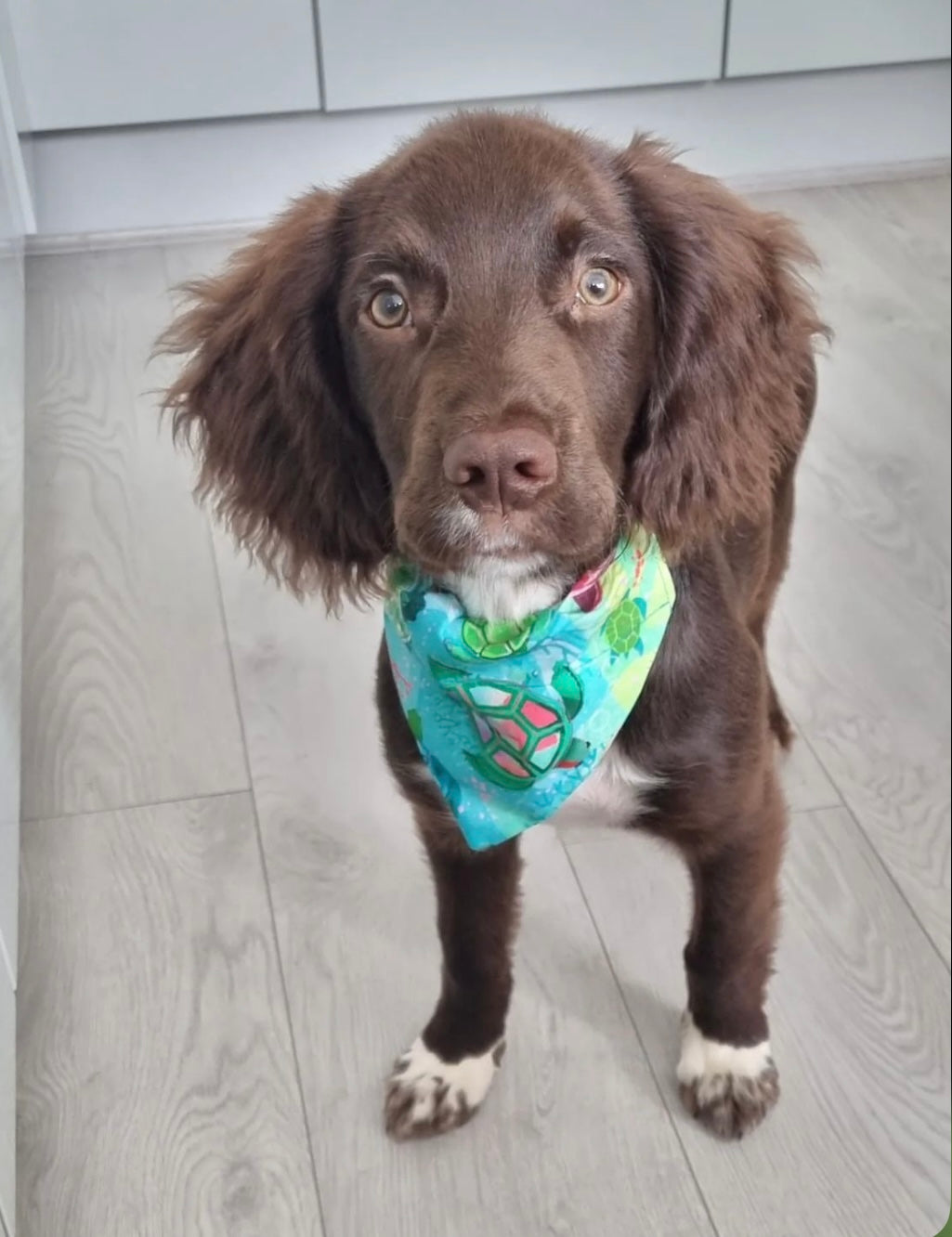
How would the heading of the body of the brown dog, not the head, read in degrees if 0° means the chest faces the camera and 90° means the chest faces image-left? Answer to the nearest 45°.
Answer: approximately 0°
